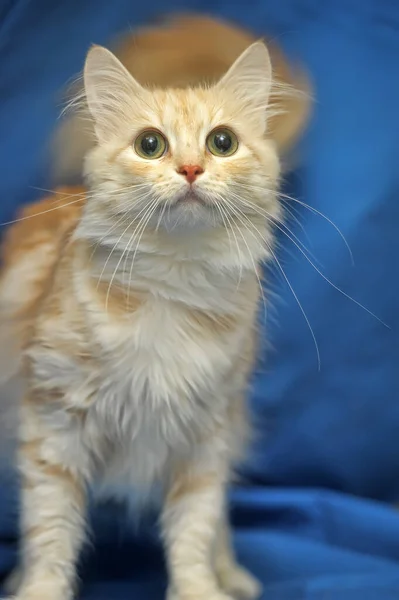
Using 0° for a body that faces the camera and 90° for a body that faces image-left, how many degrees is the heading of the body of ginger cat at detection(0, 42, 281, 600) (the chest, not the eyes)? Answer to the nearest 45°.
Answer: approximately 0°
